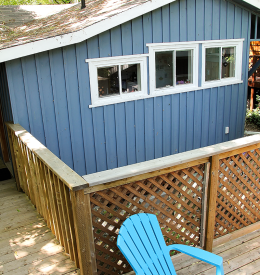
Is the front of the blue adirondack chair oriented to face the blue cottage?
no
